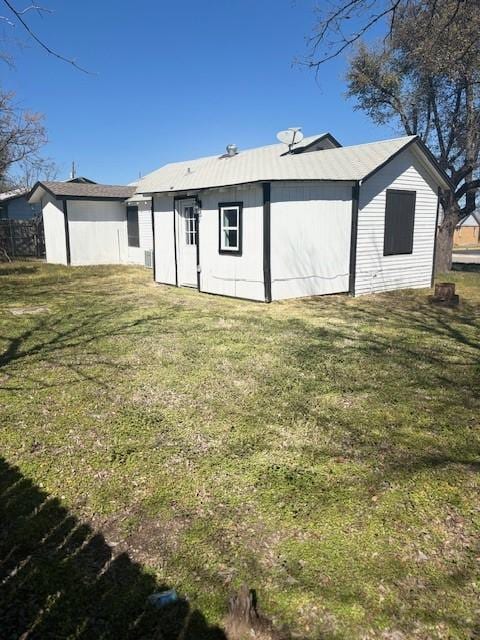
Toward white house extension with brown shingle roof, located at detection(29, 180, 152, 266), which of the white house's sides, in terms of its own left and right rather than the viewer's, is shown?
right

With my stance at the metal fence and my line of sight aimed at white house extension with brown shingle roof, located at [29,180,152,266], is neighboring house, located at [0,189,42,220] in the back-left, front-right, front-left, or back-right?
back-left

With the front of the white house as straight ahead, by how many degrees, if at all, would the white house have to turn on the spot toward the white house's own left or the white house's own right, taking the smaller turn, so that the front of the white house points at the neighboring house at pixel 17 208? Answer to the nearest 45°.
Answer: approximately 90° to the white house's own right

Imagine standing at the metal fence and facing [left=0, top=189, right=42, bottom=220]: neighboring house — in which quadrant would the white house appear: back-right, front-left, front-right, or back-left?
back-right

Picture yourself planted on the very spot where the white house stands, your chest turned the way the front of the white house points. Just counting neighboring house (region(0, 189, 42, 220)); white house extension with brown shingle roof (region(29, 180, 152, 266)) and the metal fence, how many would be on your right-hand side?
3

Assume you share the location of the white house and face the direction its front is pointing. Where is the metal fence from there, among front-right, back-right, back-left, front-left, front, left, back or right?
right

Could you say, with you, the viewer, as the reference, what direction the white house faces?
facing the viewer and to the left of the viewer
